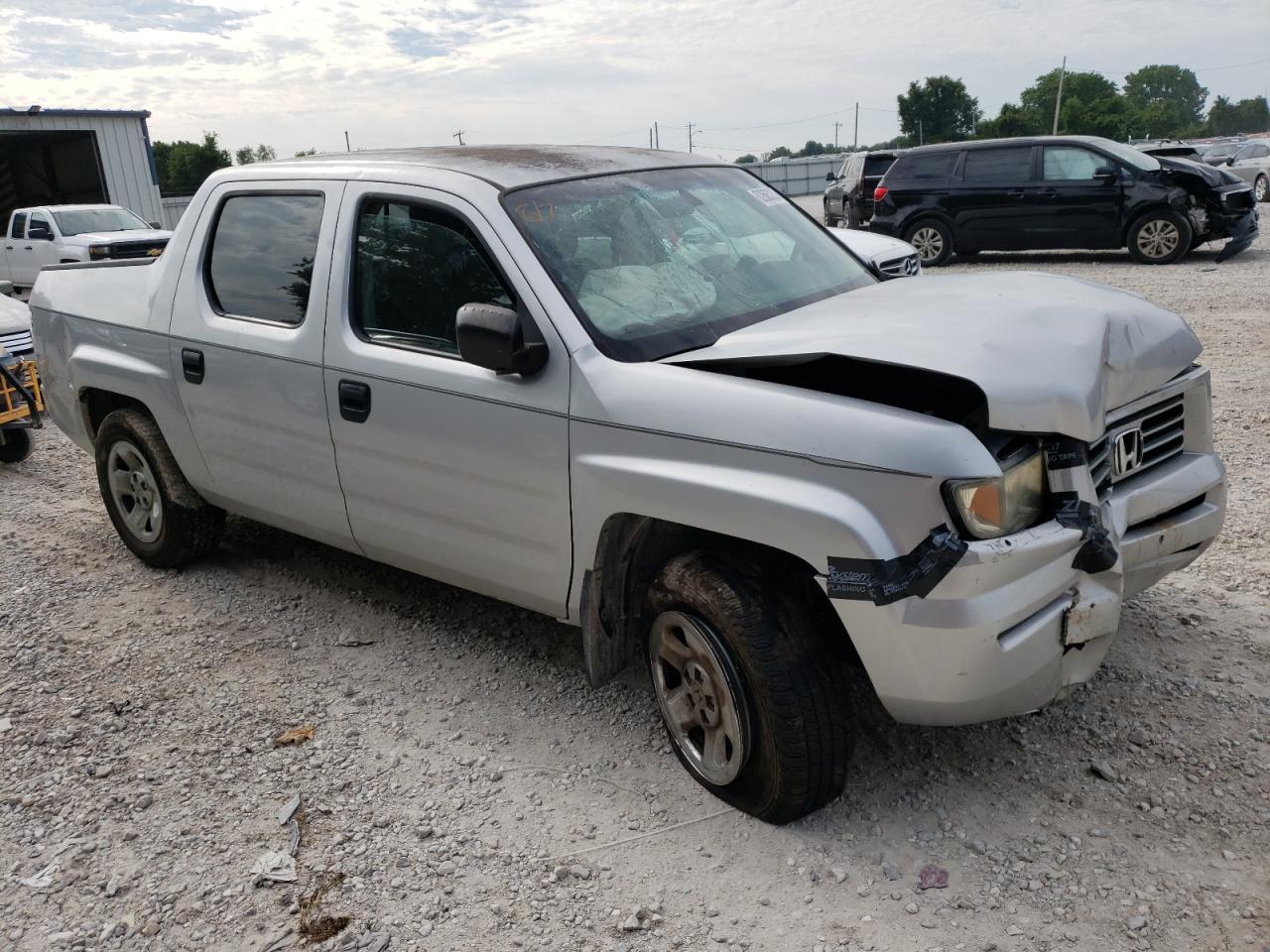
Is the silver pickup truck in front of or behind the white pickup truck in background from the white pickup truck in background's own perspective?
in front

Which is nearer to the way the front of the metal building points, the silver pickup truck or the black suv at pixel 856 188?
the silver pickup truck

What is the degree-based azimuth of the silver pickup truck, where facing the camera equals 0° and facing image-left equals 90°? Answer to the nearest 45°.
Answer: approximately 315°

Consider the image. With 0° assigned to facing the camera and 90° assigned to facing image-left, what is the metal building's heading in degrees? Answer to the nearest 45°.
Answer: approximately 0°

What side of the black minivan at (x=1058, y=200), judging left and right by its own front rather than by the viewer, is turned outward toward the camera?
right

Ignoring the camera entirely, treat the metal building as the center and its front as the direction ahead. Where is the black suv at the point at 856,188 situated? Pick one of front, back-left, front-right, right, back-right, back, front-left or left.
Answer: front-left

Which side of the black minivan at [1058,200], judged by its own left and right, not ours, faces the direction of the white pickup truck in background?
back

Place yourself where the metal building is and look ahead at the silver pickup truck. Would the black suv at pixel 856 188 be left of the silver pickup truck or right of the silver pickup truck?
left

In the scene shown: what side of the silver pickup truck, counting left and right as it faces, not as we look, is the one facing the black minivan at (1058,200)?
left

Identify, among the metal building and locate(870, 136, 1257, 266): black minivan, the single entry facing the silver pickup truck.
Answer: the metal building

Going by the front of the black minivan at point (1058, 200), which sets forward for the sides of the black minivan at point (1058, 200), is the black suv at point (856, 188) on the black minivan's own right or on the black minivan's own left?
on the black minivan's own left

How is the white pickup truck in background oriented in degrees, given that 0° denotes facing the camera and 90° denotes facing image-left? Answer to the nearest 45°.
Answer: approximately 315°
